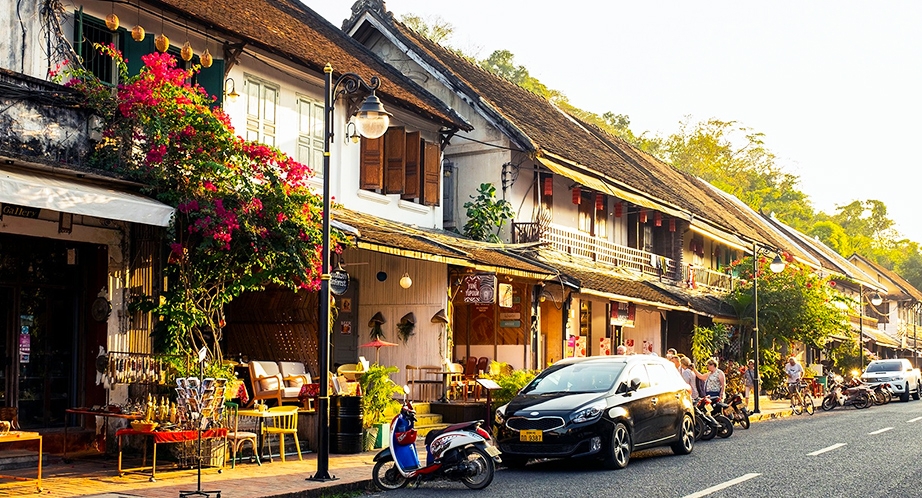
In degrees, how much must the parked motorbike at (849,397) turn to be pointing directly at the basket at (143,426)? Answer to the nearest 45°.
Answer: approximately 45° to its left

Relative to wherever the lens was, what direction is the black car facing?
facing the viewer and to the left of the viewer

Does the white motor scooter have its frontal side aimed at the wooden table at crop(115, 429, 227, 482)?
yes

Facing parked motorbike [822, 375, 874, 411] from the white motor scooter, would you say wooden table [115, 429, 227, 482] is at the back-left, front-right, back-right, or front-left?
back-left

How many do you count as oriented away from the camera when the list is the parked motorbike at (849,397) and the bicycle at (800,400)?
0

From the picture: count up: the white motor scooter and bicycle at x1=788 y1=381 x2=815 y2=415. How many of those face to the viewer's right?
0

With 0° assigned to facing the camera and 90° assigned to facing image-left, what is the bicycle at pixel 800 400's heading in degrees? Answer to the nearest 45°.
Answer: approximately 45°

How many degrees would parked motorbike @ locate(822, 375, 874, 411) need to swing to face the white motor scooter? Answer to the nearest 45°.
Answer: approximately 45° to its left

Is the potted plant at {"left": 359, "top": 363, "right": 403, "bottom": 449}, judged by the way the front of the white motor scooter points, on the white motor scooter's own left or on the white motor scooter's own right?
on the white motor scooter's own right

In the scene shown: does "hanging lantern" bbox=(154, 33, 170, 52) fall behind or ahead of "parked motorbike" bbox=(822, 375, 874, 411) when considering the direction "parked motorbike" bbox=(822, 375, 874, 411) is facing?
ahead

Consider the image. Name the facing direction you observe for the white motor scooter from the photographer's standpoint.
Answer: facing to the left of the viewer

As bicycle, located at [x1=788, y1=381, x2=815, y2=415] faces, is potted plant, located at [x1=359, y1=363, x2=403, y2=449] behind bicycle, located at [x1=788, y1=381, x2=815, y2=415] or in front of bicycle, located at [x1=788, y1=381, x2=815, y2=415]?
in front
